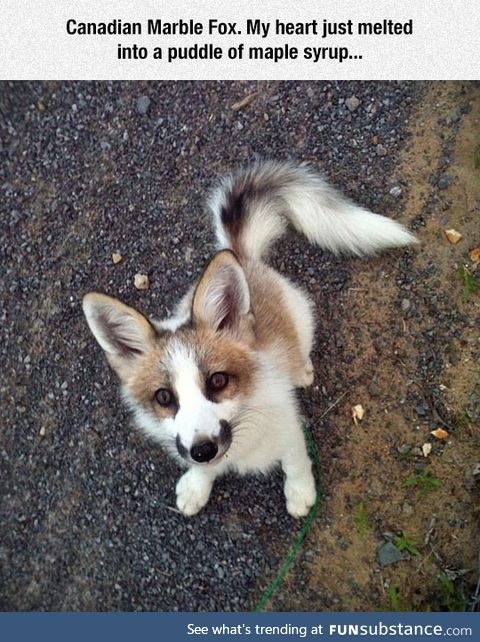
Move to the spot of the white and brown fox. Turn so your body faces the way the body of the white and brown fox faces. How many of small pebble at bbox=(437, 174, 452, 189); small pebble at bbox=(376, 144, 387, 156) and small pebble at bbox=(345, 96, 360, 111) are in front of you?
0

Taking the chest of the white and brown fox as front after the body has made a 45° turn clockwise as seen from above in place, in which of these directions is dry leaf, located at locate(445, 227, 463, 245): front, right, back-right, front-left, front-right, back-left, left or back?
back

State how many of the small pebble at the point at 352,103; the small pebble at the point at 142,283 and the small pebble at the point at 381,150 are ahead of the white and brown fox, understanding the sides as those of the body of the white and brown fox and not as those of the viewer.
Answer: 0

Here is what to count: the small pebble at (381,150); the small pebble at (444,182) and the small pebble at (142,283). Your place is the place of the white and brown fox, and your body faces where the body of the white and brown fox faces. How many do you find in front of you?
0

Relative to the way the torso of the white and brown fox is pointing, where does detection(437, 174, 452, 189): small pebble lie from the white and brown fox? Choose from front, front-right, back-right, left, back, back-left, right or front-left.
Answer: back-left

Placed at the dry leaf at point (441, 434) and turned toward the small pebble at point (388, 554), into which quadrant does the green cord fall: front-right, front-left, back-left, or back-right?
front-right

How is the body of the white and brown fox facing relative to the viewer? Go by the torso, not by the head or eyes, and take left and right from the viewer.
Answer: facing the viewer

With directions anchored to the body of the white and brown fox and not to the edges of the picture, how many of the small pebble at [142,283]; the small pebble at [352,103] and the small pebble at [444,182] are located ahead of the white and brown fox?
0
